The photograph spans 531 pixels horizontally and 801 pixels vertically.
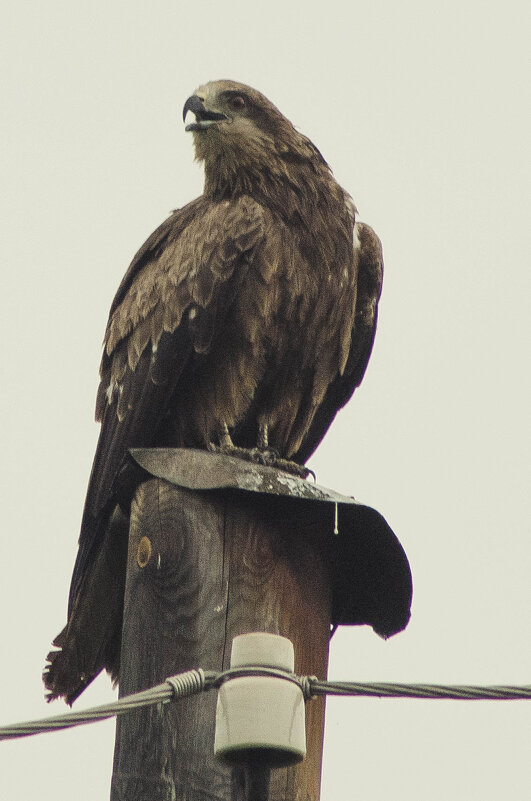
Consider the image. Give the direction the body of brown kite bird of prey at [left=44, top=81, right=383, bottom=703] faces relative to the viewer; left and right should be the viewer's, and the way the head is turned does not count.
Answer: facing the viewer and to the right of the viewer

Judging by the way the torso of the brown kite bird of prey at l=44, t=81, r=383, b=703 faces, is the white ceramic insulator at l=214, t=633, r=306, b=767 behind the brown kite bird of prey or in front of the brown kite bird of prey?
in front

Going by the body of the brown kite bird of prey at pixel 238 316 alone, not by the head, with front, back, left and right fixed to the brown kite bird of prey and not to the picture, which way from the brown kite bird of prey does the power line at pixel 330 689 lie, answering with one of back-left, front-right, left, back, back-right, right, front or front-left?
front-right
